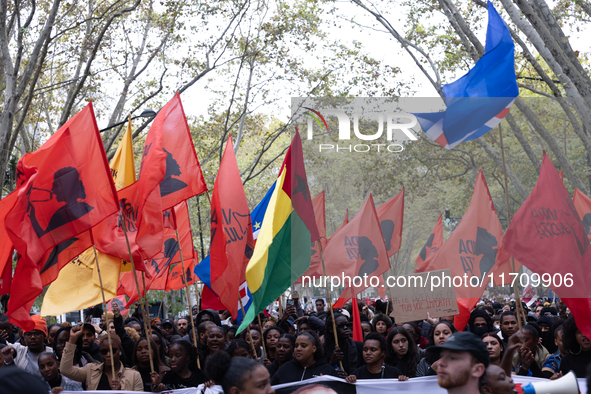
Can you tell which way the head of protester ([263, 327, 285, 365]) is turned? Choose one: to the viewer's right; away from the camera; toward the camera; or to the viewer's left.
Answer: toward the camera

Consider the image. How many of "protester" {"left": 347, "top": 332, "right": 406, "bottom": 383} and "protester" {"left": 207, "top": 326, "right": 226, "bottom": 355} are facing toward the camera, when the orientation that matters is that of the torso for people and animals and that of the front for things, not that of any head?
2

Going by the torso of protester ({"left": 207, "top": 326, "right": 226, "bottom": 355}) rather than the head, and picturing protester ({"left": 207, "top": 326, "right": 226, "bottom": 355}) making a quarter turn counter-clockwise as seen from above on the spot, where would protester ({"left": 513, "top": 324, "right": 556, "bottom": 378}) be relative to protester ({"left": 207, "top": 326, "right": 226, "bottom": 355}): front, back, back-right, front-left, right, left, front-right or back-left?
front

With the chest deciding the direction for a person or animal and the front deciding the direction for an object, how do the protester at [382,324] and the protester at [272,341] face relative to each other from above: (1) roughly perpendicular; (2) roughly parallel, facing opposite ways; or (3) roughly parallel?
roughly parallel

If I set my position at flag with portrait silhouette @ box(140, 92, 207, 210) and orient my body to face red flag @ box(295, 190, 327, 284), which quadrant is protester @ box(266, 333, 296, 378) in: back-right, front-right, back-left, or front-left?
back-right

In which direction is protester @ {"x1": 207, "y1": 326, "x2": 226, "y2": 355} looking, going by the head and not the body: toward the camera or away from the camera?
toward the camera

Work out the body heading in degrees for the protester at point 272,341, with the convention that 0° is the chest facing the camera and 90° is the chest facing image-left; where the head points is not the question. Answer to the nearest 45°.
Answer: approximately 0°

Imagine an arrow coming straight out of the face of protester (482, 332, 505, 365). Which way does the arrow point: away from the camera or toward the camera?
toward the camera

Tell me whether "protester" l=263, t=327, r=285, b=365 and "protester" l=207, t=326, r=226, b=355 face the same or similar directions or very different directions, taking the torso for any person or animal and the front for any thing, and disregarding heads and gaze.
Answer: same or similar directions

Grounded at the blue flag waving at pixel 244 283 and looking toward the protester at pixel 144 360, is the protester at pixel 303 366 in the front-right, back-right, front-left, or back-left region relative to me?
front-left

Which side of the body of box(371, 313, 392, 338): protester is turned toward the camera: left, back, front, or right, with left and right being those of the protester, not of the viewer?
front
